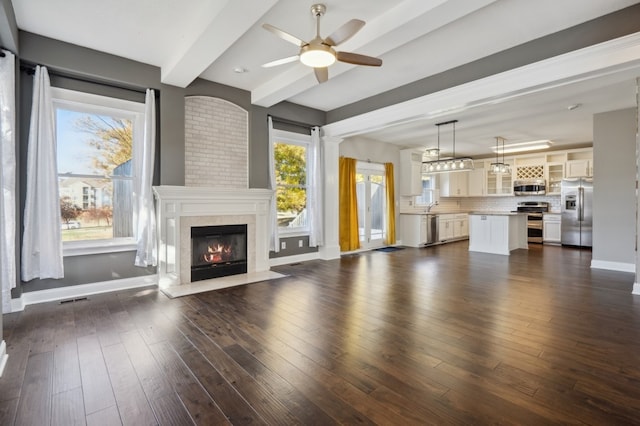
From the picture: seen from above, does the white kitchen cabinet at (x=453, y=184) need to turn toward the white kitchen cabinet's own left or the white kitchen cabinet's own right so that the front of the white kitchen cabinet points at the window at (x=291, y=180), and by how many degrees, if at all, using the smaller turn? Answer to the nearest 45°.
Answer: approximately 90° to the white kitchen cabinet's own right

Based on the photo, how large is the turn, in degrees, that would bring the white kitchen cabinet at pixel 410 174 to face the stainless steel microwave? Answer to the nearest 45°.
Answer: approximately 90° to its left

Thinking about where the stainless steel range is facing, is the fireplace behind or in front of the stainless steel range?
in front

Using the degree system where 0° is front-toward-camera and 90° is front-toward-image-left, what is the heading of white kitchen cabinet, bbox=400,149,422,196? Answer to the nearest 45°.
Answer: approximately 315°

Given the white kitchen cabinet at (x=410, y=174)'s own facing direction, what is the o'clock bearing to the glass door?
The glass door is roughly at 3 o'clock from the white kitchen cabinet.

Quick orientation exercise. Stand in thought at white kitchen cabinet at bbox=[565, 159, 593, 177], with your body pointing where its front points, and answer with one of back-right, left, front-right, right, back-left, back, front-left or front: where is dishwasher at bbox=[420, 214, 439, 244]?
front-right

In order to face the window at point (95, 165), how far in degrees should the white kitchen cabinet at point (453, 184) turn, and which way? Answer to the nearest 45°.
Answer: approximately 90° to its right

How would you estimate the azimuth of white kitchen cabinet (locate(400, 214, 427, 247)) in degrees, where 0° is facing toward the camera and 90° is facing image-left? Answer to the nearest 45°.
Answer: approximately 315°

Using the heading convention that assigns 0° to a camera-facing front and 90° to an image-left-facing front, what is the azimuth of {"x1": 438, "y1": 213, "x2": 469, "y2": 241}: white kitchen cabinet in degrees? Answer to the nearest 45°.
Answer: approximately 315°

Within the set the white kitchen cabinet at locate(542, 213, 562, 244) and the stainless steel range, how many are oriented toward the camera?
2
